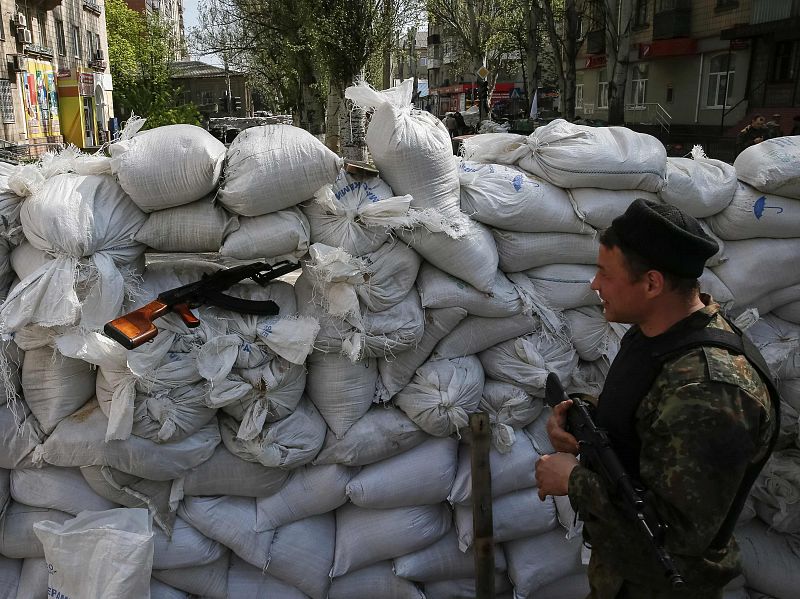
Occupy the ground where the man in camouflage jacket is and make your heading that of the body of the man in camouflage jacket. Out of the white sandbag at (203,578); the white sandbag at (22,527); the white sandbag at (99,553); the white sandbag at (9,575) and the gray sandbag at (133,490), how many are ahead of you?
5

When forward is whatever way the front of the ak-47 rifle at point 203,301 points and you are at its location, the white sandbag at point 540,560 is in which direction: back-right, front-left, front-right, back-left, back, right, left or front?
front-right

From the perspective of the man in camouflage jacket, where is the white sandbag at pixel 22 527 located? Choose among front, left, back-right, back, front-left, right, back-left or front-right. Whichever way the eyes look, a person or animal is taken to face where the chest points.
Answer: front

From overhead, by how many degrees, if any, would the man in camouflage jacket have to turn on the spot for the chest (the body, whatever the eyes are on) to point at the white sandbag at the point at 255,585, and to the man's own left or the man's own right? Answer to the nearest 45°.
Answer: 0° — they already face it

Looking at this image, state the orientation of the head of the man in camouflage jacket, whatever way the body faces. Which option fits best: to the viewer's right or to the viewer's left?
to the viewer's left

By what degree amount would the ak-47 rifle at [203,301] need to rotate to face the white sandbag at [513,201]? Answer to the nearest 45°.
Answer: approximately 45° to its right

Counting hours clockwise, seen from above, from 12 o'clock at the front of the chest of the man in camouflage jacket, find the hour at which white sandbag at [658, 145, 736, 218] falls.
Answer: The white sandbag is roughly at 3 o'clock from the man in camouflage jacket.

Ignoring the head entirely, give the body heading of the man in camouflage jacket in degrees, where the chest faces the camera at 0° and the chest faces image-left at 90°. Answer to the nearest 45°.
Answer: approximately 90°

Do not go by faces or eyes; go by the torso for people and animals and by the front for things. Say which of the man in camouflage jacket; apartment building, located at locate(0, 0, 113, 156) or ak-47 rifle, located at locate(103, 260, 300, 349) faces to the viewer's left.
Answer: the man in camouflage jacket

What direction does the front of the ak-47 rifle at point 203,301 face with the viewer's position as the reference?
facing away from the viewer and to the right of the viewer

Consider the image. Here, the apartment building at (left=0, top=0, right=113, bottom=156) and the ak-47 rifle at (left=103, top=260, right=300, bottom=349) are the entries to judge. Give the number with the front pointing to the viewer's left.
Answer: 0

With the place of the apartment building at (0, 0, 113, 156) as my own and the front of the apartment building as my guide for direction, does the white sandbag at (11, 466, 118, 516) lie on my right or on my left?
on my right

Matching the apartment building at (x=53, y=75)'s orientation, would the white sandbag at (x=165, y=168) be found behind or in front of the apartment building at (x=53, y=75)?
in front

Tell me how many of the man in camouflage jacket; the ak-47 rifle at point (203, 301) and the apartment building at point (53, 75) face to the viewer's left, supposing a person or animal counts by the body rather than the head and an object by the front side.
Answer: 1

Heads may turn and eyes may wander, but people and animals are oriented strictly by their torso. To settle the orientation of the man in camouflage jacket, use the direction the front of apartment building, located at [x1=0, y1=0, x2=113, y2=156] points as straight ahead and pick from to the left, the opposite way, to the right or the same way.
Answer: the opposite way

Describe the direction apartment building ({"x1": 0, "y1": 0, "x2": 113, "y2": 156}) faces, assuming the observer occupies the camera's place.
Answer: facing the viewer and to the right of the viewer

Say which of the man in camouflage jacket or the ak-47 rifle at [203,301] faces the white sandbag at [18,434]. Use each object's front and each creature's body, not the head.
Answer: the man in camouflage jacket
